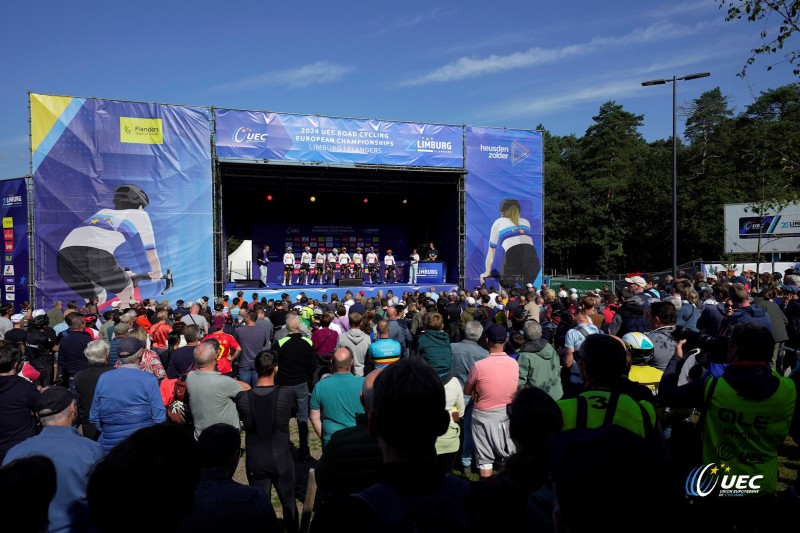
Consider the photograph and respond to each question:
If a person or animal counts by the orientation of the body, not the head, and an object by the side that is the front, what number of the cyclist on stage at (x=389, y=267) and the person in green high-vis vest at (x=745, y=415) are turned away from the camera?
1

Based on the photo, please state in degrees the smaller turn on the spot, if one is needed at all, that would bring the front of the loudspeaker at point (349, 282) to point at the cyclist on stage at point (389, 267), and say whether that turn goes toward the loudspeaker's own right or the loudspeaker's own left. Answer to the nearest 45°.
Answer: approximately 45° to the loudspeaker's own right

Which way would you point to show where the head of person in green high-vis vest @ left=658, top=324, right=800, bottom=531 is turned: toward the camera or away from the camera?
away from the camera

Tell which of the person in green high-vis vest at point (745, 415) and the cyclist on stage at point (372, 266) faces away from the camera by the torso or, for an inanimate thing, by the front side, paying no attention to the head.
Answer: the person in green high-vis vest

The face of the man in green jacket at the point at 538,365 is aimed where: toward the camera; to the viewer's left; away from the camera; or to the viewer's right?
away from the camera

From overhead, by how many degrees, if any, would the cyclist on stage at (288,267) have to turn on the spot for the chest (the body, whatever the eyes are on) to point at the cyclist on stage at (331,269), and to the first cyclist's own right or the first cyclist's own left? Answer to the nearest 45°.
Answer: approximately 90° to the first cyclist's own left

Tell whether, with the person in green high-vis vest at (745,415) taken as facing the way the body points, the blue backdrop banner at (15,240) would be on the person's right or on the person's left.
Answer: on the person's left

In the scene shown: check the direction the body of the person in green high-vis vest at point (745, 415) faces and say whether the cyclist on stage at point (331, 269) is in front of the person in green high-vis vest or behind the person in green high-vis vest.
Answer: in front

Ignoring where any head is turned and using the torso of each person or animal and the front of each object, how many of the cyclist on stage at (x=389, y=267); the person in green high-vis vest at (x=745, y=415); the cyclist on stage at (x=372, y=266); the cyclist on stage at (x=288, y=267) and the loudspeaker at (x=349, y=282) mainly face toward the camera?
3

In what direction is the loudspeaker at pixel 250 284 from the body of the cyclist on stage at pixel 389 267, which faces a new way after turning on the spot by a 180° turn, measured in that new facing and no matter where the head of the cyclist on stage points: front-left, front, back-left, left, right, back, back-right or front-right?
back-left

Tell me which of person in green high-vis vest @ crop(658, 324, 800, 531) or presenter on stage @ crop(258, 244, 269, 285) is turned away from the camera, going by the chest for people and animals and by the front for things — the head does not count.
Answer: the person in green high-vis vest

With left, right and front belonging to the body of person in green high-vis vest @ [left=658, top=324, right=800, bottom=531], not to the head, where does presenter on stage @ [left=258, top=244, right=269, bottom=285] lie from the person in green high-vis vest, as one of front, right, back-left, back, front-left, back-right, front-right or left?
front-left
